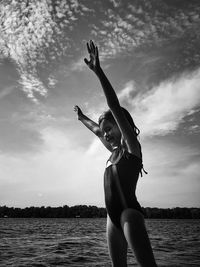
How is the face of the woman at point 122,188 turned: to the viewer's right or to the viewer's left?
to the viewer's left

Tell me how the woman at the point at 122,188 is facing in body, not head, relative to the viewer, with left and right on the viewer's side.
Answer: facing the viewer and to the left of the viewer
